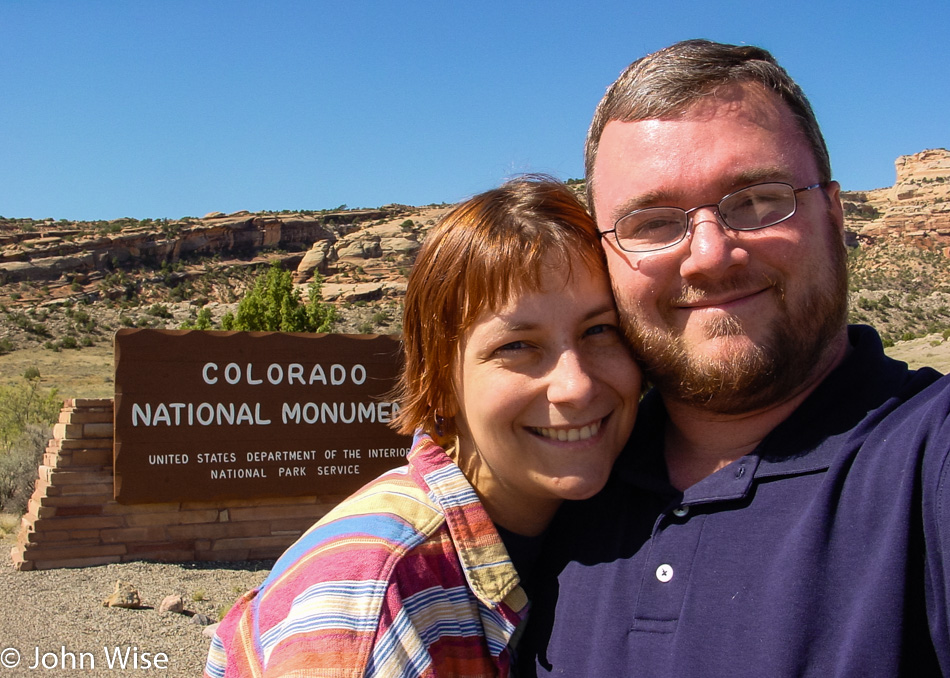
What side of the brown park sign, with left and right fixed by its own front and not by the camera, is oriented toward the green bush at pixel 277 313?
back

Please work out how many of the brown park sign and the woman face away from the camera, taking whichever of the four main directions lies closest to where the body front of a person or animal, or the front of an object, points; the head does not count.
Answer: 0

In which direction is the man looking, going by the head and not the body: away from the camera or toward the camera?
toward the camera

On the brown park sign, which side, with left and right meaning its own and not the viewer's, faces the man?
front

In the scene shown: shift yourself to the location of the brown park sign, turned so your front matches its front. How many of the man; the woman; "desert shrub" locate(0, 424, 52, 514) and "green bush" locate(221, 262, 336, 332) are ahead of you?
2

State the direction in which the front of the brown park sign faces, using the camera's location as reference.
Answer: facing the viewer

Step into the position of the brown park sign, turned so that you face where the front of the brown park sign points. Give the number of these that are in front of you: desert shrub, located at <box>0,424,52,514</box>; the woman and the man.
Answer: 2

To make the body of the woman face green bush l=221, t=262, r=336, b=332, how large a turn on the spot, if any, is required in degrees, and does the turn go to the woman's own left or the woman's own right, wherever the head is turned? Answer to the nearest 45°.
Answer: approximately 135° to the woman's own left

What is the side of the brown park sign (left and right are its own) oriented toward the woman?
front
